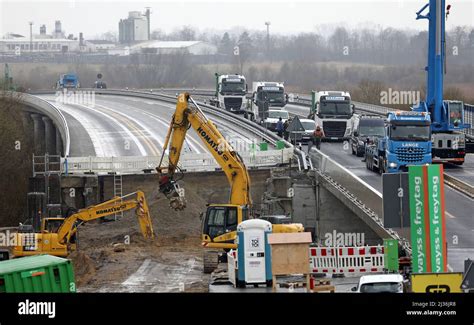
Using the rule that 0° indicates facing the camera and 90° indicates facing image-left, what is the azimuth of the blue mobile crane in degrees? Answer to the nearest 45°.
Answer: approximately 0°

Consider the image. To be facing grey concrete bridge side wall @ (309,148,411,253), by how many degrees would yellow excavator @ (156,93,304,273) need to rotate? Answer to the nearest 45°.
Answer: approximately 135° to its right

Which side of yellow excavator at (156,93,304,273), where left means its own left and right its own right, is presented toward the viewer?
left

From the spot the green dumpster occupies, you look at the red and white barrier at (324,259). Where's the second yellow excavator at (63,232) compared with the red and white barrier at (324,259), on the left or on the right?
left

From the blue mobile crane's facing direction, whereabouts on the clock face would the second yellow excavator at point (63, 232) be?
The second yellow excavator is roughly at 1 o'clock from the blue mobile crane.

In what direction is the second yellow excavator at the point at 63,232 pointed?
to the viewer's right
